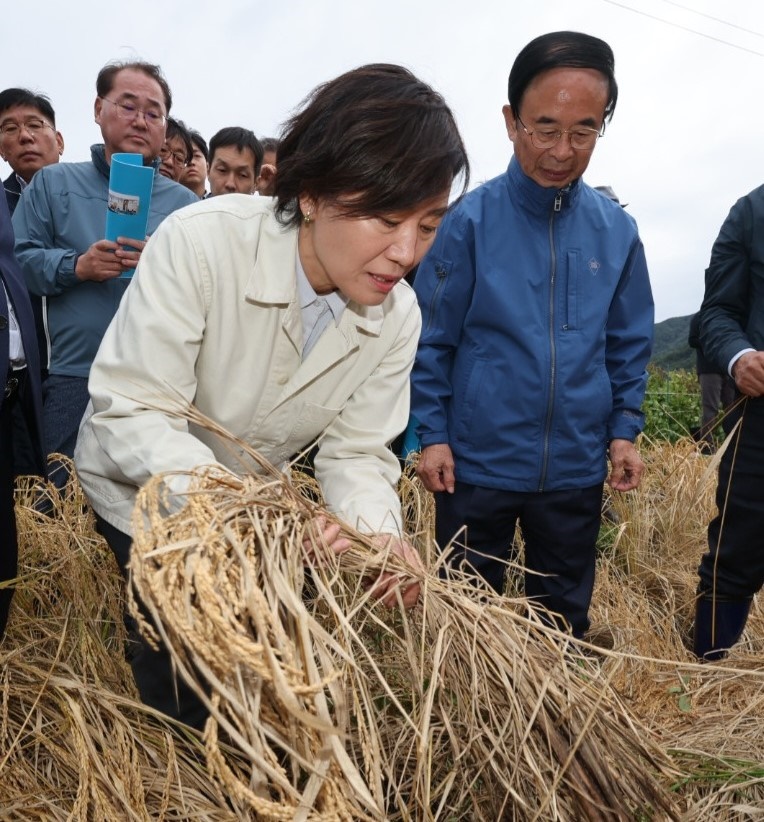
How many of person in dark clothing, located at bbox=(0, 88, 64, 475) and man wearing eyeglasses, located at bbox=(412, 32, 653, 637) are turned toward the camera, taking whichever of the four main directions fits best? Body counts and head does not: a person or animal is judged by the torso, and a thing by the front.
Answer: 2

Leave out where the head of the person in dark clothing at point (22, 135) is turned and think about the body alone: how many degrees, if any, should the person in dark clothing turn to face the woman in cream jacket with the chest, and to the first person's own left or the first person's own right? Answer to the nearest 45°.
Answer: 0° — they already face them

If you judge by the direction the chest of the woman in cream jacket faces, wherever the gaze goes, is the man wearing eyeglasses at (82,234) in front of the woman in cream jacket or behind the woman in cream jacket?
behind

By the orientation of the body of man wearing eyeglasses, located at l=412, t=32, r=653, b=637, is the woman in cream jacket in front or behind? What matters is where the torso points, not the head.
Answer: in front

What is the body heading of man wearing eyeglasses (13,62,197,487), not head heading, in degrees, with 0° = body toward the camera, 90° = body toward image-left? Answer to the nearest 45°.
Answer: approximately 315°

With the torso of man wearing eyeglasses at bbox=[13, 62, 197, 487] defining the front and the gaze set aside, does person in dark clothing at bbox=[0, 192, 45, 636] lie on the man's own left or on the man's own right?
on the man's own right

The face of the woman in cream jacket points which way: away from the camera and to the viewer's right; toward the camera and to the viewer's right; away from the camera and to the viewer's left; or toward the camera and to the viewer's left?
toward the camera and to the viewer's right

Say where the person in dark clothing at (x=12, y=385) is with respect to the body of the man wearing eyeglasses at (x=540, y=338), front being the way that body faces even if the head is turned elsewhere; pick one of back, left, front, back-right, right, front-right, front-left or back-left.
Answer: front-right
